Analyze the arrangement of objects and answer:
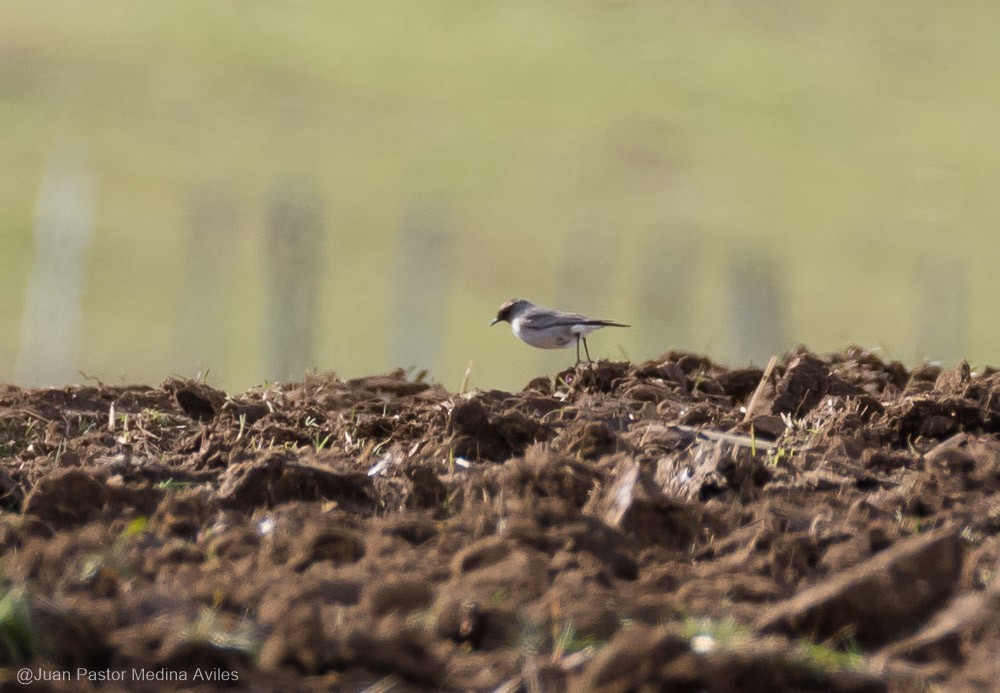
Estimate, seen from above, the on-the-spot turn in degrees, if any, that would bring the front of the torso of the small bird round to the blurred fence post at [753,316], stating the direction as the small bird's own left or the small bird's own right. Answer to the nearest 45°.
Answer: approximately 90° to the small bird's own right

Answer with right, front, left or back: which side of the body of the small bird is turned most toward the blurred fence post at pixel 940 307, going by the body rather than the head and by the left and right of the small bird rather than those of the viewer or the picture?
right

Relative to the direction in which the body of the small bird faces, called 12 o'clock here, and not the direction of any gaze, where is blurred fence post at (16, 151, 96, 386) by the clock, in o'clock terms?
The blurred fence post is roughly at 2 o'clock from the small bird.

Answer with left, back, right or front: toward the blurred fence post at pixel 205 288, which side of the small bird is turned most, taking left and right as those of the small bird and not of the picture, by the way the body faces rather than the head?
right

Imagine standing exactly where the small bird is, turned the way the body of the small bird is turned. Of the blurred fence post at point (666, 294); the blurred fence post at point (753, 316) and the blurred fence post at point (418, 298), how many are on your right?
3

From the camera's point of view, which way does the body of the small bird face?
to the viewer's left

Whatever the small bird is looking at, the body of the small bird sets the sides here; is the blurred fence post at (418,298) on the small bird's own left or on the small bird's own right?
on the small bird's own right

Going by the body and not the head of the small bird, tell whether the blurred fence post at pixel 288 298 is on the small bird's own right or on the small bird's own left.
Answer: on the small bird's own right
